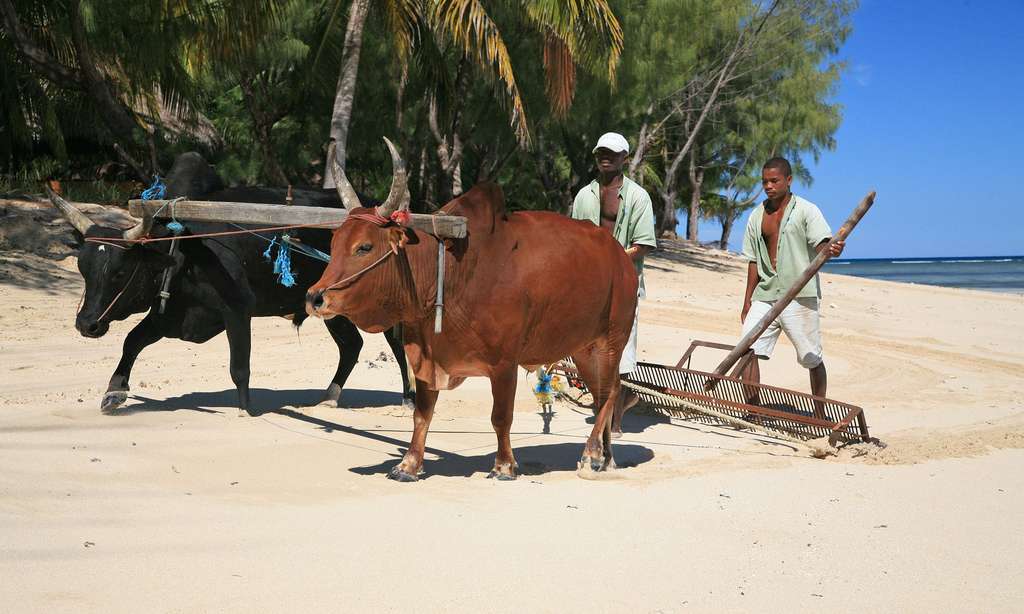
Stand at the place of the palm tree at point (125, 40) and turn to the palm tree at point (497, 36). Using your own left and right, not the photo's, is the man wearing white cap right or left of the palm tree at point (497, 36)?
right

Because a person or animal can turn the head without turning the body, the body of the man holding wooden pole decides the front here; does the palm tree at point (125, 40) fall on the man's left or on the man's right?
on the man's right

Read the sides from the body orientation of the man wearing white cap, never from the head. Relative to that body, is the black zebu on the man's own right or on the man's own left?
on the man's own right

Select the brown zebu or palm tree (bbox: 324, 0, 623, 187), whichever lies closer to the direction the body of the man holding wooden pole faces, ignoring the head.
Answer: the brown zebu

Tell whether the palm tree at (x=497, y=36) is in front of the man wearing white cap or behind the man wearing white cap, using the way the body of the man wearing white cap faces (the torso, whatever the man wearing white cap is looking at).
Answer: behind

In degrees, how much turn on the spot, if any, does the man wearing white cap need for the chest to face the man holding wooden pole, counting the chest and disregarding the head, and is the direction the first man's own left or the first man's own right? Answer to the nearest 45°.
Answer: approximately 90° to the first man's own left

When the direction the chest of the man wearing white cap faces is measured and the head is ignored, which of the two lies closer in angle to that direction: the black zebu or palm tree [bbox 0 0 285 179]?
the black zebu

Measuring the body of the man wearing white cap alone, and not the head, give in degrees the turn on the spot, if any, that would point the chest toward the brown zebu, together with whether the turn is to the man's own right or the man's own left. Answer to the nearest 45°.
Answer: approximately 45° to the man's own right

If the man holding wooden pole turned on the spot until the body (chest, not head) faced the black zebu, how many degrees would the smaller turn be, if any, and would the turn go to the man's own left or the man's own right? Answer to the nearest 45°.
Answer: approximately 45° to the man's own right

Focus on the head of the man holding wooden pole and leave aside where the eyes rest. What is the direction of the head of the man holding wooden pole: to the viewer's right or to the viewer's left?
to the viewer's left
